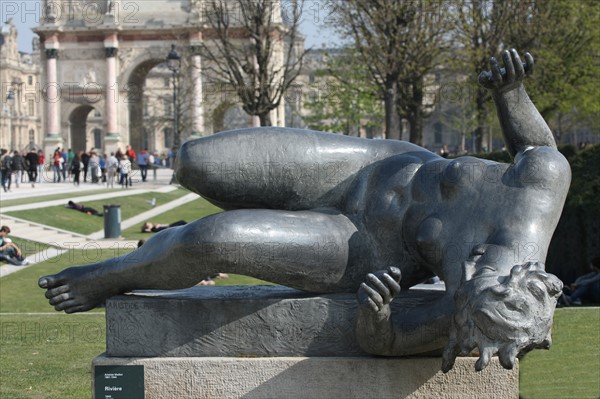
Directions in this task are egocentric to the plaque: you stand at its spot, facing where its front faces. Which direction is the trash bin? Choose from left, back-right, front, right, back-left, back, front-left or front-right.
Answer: back

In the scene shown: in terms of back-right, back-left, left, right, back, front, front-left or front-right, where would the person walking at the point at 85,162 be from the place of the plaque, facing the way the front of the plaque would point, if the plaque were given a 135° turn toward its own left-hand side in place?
front-left

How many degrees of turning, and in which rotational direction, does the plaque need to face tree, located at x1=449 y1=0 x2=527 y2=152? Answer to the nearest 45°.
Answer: approximately 135° to its left

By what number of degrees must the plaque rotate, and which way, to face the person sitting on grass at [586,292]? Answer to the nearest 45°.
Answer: approximately 135° to its left

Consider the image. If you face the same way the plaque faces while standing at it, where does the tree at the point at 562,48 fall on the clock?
The tree is roughly at 7 o'clock from the plaque.

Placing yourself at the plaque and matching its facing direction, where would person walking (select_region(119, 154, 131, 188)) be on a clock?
The person walking is roughly at 6 o'clock from the plaque.

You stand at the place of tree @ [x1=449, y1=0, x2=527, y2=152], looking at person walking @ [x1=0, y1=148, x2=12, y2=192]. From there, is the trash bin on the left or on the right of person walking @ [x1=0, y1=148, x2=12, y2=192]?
left

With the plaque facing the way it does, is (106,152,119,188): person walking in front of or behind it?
behind

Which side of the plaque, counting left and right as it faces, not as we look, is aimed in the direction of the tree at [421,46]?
back

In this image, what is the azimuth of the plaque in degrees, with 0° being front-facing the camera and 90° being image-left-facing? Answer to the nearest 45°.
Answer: approximately 0°

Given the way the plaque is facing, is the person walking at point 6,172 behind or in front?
behind

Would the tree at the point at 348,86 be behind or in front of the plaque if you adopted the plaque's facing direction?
behind

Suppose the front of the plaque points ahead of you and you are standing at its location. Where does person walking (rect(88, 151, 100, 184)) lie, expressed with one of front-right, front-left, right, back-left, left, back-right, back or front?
back
